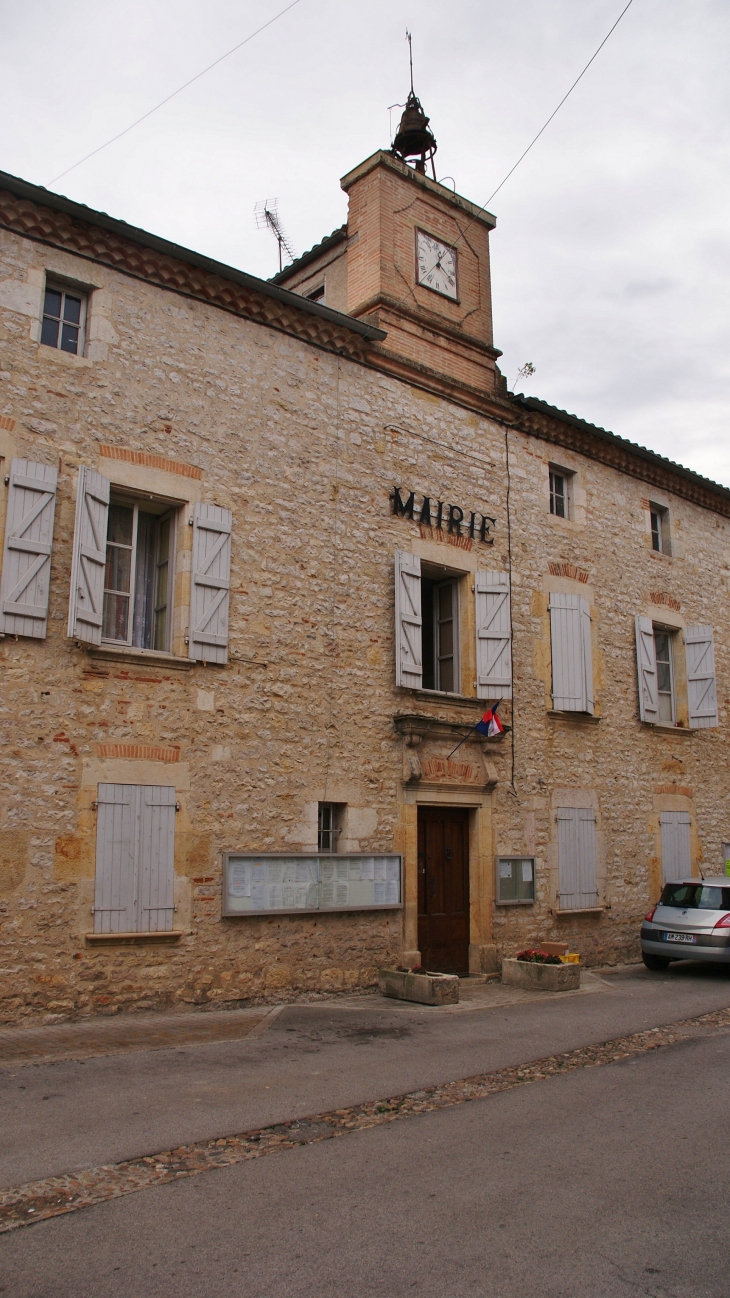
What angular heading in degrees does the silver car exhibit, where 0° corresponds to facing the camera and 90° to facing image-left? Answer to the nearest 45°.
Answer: approximately 225°

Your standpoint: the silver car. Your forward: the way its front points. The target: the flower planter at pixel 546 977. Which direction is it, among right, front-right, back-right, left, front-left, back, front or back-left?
back

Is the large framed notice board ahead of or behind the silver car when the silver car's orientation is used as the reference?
behind

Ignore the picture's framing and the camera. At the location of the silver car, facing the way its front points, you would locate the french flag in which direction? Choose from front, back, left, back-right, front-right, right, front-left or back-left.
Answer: back

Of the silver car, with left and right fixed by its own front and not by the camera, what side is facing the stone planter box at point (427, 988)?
back
